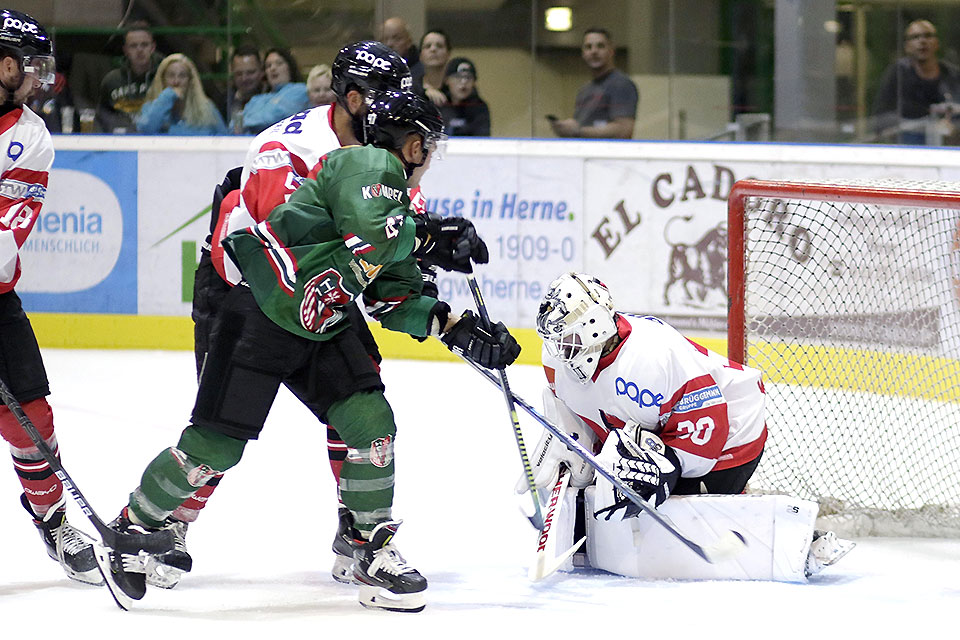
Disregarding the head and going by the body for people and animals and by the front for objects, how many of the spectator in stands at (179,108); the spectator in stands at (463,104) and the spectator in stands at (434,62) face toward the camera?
3

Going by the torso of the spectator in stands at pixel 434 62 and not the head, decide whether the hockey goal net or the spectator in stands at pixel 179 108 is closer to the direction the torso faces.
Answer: the hockey goal net

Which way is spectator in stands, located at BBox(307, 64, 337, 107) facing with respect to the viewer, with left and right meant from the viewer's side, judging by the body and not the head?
facing the viewer

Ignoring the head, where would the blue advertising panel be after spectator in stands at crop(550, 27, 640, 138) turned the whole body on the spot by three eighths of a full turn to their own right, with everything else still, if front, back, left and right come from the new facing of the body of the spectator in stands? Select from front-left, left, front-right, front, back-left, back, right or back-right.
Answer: left

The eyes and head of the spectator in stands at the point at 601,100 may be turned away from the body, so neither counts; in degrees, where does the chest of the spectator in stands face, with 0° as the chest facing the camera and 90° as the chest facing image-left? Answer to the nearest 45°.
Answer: approximately 45°

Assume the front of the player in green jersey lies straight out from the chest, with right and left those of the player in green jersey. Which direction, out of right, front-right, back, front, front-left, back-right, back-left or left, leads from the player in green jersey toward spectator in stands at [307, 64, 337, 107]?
back-left

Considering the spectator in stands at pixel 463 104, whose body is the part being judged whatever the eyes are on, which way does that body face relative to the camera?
toward the camera

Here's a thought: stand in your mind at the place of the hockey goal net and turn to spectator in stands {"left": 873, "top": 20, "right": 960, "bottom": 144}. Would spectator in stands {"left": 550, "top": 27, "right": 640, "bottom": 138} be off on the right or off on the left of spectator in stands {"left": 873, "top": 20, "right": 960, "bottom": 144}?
left

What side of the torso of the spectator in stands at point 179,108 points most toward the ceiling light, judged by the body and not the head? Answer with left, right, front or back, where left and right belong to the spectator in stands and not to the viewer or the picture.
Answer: left

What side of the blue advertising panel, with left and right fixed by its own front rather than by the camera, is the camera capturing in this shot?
front
